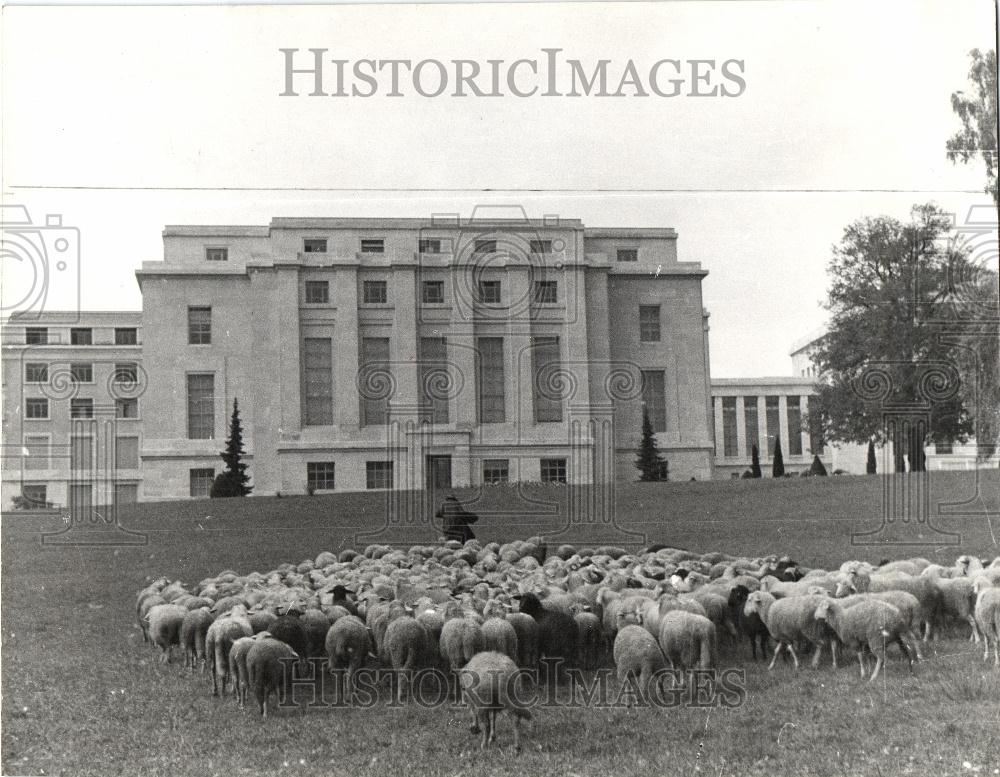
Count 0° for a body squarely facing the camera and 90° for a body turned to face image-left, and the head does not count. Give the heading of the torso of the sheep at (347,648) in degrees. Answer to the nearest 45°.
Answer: approximately 180°

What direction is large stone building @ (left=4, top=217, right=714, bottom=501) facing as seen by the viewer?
toward the camera

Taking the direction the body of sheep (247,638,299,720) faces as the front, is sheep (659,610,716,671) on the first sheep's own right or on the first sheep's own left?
on the first sheep's own right

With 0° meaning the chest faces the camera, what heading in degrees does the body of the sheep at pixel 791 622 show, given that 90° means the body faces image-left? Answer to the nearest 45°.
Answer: approximately 90°

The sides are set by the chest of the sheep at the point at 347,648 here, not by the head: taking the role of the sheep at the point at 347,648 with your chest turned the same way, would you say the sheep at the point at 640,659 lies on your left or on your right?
on your right

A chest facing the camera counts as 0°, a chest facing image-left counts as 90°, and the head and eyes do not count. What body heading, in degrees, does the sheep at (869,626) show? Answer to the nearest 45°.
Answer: approximately 90°

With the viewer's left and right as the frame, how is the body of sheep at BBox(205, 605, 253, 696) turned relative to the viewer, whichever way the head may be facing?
facing away from the viewer and to the right of the viewer

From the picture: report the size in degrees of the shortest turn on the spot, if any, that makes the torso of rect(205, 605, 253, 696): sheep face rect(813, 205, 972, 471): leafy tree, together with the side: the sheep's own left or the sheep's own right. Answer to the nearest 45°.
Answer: approximately 45° to the sheep's own right

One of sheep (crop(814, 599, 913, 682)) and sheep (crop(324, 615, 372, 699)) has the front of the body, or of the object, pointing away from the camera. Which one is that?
sheep (crop(324, 615, 372, 699))

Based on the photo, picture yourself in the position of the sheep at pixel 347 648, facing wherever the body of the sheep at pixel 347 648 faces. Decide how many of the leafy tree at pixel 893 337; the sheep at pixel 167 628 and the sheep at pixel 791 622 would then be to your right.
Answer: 2

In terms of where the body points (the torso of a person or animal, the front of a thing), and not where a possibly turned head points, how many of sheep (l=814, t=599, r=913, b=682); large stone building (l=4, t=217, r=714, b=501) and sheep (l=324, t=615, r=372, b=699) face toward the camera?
1

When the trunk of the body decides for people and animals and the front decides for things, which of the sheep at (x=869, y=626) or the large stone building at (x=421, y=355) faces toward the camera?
the large stone building

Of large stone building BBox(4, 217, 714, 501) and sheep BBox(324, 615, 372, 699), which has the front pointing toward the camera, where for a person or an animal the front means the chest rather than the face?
the large stone building

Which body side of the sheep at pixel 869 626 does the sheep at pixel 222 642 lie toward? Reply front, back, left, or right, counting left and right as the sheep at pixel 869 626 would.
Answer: front

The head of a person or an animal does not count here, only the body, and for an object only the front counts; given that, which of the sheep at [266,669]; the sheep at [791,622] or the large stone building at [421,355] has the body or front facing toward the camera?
the large stone building

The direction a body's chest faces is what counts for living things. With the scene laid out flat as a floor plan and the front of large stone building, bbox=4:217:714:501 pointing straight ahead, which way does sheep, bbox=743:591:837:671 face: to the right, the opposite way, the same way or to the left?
to the right
